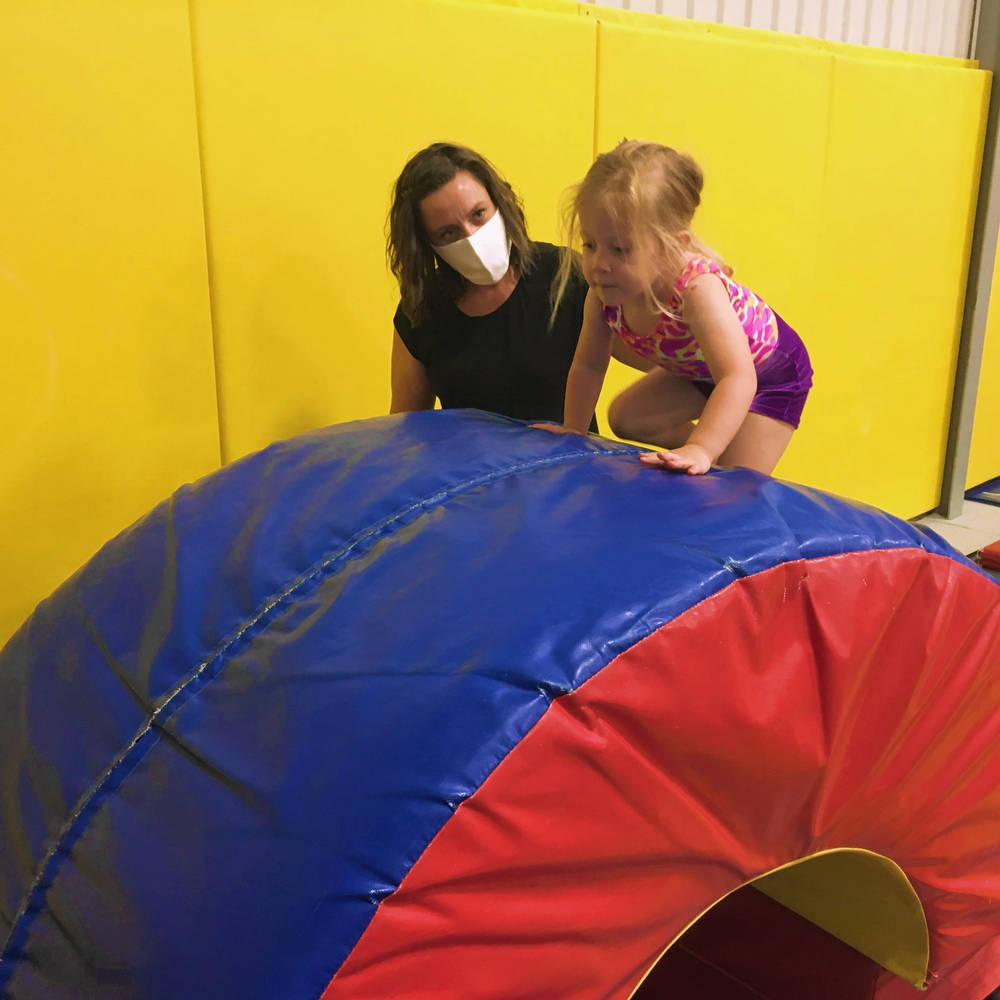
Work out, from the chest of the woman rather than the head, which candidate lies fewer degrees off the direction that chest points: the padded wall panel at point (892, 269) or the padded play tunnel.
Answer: the padded play tunnel

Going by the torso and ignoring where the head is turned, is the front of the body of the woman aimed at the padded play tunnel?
yes

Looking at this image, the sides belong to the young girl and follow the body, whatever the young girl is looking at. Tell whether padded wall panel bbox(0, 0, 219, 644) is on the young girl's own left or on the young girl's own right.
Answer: on the young girl's own right

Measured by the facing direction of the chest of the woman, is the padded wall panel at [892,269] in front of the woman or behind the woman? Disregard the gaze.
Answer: behind

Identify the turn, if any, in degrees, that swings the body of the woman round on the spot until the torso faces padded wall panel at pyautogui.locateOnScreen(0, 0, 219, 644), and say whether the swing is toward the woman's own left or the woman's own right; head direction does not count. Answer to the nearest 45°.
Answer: approximately 90° to the woman's own right

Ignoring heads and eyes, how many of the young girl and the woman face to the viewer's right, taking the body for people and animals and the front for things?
0

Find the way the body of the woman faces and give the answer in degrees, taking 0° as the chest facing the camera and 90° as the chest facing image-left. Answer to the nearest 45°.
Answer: approximately 0°

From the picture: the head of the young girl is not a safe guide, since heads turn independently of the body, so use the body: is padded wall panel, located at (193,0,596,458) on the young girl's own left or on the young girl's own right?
on the young girl's own right

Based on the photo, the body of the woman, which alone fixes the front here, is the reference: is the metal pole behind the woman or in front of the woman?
behind

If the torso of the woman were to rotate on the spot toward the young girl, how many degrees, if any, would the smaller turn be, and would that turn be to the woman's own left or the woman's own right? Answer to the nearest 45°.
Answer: approximately 45° to the woman's own left

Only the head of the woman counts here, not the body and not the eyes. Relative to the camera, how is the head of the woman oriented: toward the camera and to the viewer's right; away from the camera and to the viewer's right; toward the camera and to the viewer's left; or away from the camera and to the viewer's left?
toward the camera and to the viewer's right

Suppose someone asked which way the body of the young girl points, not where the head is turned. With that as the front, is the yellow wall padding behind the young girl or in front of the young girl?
behind

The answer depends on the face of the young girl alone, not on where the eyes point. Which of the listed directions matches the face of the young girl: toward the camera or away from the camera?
toward the camera
